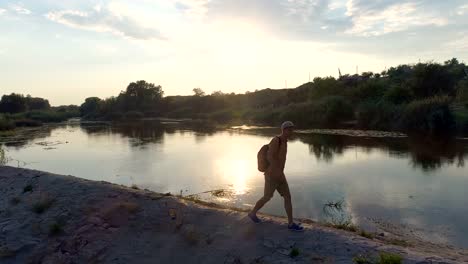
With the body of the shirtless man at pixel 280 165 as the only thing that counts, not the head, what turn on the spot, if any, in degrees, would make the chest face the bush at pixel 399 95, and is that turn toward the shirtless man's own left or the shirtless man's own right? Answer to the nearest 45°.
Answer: approximately 90° to the shirtless man's own left

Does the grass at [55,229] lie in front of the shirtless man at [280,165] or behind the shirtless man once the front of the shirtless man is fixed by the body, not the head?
behind

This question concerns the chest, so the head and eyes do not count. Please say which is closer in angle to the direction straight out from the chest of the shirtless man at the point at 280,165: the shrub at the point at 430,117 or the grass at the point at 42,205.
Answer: the shrub

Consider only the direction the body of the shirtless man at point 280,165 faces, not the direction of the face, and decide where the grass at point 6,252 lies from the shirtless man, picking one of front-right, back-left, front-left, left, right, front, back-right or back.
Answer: back

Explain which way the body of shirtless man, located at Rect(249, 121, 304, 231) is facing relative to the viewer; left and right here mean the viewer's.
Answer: facing to the right of the viewer

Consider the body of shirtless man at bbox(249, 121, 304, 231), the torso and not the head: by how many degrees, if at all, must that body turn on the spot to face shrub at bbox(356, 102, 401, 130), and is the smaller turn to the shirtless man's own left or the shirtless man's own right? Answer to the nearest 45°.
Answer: approximately 90° to the shirtless man's own left

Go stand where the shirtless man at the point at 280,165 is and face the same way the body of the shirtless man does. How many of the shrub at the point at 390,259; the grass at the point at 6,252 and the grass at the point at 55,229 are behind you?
2

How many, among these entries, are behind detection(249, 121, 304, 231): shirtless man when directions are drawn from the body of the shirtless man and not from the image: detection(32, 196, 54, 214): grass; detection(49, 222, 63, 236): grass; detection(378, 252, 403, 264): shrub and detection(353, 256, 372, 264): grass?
2

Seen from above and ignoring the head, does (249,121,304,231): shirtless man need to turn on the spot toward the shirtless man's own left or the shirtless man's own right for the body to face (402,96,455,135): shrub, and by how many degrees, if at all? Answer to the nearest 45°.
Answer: approximately 45° to the shirtless man's own left

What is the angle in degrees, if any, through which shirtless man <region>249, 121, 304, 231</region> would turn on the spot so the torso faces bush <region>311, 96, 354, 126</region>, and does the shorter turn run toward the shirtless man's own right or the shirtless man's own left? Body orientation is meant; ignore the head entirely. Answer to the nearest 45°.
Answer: approximately 90° to the shirtless man's own left

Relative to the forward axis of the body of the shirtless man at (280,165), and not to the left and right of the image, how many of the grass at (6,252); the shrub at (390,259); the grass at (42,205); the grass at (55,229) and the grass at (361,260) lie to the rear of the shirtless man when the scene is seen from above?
3

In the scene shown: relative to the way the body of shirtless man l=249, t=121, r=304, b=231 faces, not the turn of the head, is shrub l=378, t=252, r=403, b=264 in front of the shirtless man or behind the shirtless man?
in front

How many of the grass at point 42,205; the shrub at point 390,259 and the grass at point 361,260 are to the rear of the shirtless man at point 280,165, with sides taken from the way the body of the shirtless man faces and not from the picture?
1

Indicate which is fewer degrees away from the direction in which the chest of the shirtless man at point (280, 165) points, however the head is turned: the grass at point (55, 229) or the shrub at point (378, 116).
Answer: the shrub
